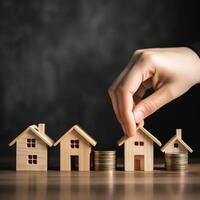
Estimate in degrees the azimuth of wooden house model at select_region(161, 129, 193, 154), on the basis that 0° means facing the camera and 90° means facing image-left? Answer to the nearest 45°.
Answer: approximately 0°

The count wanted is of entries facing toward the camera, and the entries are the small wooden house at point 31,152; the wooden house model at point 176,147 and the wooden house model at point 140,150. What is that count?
3

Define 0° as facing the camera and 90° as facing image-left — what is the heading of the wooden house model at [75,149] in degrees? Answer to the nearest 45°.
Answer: approximately 0°
